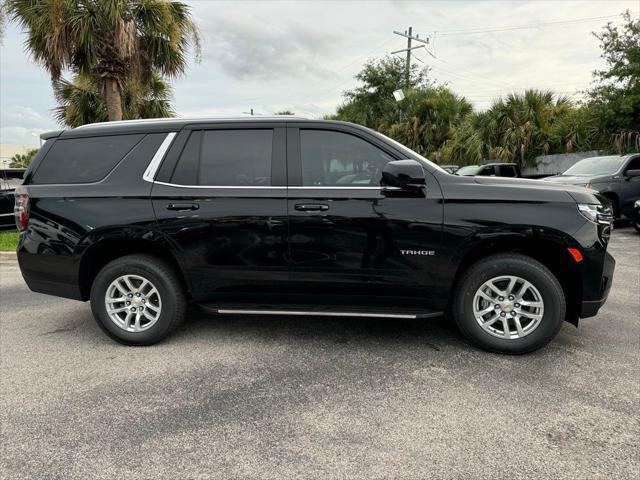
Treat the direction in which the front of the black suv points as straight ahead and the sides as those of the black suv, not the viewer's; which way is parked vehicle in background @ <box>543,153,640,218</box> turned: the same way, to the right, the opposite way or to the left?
the opposite way

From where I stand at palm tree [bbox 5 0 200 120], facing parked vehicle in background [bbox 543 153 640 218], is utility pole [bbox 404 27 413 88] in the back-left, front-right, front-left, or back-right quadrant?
front-left

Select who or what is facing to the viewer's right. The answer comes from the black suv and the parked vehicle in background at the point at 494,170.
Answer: the black suv

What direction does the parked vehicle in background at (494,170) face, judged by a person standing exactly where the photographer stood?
facing the viewer and to the left of the viewer

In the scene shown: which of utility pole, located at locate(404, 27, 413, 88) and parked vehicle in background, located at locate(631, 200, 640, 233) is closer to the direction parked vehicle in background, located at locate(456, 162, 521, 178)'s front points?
the parked vehicle in background

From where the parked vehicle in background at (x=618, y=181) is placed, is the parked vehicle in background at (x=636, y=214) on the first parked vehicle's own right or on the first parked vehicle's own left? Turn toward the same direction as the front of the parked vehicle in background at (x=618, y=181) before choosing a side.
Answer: on the first parked vehicle's own left

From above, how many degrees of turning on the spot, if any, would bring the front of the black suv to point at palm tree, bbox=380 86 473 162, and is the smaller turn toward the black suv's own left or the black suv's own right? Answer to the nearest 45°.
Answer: approximately 90° to the black suv's own left

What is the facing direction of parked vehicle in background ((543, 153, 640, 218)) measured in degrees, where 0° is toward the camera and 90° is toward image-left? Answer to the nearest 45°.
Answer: approximately 45°

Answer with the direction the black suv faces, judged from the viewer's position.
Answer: facing to the right of the viewer

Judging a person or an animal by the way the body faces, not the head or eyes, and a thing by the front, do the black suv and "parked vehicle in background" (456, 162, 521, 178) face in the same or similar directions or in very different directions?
very different directions

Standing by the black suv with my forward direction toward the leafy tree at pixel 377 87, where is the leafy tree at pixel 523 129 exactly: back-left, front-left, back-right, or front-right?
front-right

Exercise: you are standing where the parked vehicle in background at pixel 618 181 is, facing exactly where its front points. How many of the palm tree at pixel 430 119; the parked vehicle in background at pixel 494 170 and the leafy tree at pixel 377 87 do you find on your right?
3

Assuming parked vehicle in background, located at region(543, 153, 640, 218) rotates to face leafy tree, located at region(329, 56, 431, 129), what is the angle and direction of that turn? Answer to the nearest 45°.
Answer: approximately 90° to its right

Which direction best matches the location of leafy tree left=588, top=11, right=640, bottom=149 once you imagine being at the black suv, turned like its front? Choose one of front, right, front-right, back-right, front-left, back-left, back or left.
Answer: front-left

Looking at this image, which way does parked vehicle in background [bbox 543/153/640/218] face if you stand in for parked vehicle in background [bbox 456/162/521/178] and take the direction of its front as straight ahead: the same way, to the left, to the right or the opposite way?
the same way
